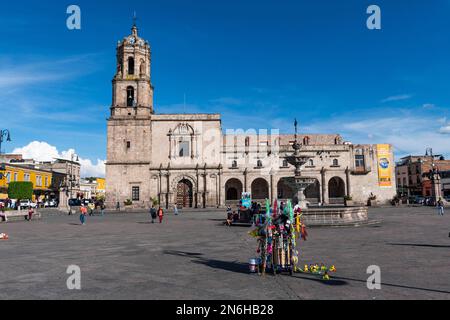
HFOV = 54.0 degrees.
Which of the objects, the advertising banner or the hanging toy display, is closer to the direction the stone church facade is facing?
the hanging toy display

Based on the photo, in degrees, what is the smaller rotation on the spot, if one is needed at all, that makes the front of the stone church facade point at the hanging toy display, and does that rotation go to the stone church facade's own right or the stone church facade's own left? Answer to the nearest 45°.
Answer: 0° — it already faces it

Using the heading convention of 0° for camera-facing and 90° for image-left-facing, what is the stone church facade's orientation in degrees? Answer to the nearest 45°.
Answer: approximately 0°
